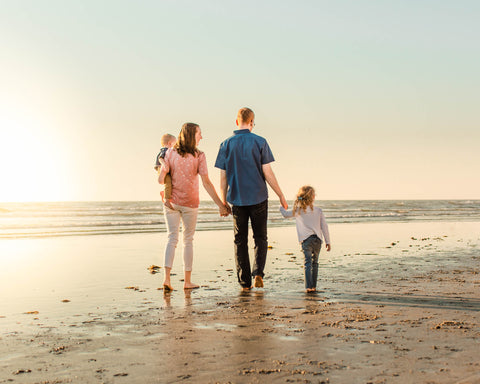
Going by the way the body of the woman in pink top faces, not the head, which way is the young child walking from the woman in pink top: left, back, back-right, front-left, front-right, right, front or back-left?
right

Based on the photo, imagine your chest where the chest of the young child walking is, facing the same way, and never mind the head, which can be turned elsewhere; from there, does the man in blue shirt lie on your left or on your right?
on your left

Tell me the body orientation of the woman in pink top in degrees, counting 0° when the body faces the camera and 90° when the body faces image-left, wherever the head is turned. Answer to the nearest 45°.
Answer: approximately 180°

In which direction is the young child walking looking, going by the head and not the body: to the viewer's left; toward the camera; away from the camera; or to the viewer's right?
away from the camera

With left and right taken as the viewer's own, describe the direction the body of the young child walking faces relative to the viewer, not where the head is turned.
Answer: facing away from the viewer

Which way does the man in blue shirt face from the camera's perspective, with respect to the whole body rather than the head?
away from the camera

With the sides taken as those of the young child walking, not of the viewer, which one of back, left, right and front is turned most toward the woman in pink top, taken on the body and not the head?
left

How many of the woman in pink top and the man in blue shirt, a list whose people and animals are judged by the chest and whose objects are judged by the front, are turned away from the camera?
2

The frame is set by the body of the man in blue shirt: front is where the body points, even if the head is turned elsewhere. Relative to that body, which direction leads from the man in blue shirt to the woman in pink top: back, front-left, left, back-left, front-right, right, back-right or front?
left

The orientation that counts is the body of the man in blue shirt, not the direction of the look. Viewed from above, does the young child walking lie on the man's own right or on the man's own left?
on the man's own right
